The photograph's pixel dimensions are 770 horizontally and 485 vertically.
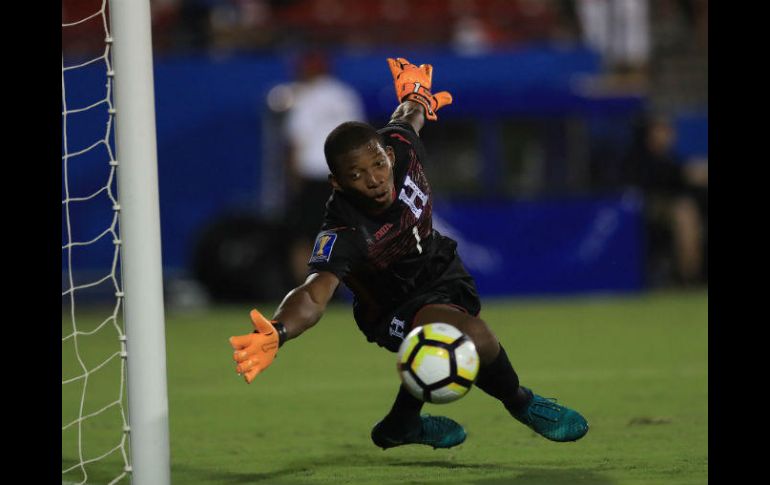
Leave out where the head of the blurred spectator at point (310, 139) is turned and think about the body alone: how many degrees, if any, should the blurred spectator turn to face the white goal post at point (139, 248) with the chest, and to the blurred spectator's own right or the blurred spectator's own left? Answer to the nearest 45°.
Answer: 0° — they already face it

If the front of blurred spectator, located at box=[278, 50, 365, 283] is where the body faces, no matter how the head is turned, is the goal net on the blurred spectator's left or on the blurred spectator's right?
on the blurred spectator's right

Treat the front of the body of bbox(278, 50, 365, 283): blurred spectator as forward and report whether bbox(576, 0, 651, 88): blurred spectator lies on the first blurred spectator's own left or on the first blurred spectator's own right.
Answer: on the first blurred spectator's own left

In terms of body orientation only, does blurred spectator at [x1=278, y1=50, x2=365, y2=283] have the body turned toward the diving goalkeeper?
yes

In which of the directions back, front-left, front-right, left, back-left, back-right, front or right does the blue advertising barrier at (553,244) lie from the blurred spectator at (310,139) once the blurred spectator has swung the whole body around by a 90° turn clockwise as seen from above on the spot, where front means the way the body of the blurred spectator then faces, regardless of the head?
back

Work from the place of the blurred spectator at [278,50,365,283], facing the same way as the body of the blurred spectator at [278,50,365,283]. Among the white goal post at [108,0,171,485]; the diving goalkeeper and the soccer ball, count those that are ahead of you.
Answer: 3

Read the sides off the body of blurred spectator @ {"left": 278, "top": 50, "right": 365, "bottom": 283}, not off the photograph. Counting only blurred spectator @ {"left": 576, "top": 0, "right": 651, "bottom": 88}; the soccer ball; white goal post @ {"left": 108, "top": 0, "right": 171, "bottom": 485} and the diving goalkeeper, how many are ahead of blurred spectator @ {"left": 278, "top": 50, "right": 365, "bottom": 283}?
3

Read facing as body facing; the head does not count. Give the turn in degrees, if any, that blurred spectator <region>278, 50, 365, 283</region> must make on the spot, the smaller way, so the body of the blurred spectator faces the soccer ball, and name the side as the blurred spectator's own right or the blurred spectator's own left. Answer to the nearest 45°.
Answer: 0° — they already face it

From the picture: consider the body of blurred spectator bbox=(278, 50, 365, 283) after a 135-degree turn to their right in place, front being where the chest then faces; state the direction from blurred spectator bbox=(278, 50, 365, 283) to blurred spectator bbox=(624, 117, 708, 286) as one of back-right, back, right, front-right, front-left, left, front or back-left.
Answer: back-right

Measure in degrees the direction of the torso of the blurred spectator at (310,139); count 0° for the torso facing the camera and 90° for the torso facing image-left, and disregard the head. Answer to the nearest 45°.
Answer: approximately 0°

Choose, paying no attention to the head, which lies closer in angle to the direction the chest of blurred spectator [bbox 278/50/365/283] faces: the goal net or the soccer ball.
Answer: the soccer ball
